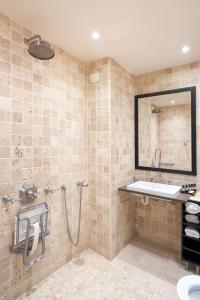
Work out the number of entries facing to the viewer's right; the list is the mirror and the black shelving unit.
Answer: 0

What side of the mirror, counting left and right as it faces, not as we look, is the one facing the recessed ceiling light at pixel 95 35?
front

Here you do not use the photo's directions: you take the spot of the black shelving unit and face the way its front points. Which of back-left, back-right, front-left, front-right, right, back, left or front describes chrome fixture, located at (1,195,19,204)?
front

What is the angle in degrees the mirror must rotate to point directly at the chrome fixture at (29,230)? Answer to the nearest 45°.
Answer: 0° — it already faces it

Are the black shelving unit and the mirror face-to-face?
no

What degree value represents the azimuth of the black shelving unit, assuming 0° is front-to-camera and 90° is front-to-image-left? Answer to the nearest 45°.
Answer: approximately 45°

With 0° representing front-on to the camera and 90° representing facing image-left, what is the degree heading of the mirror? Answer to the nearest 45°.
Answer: approximately 45°

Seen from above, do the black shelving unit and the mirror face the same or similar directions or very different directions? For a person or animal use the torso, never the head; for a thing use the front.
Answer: same or similar directions

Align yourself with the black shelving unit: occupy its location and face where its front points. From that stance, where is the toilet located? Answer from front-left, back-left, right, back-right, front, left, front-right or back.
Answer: front-left
